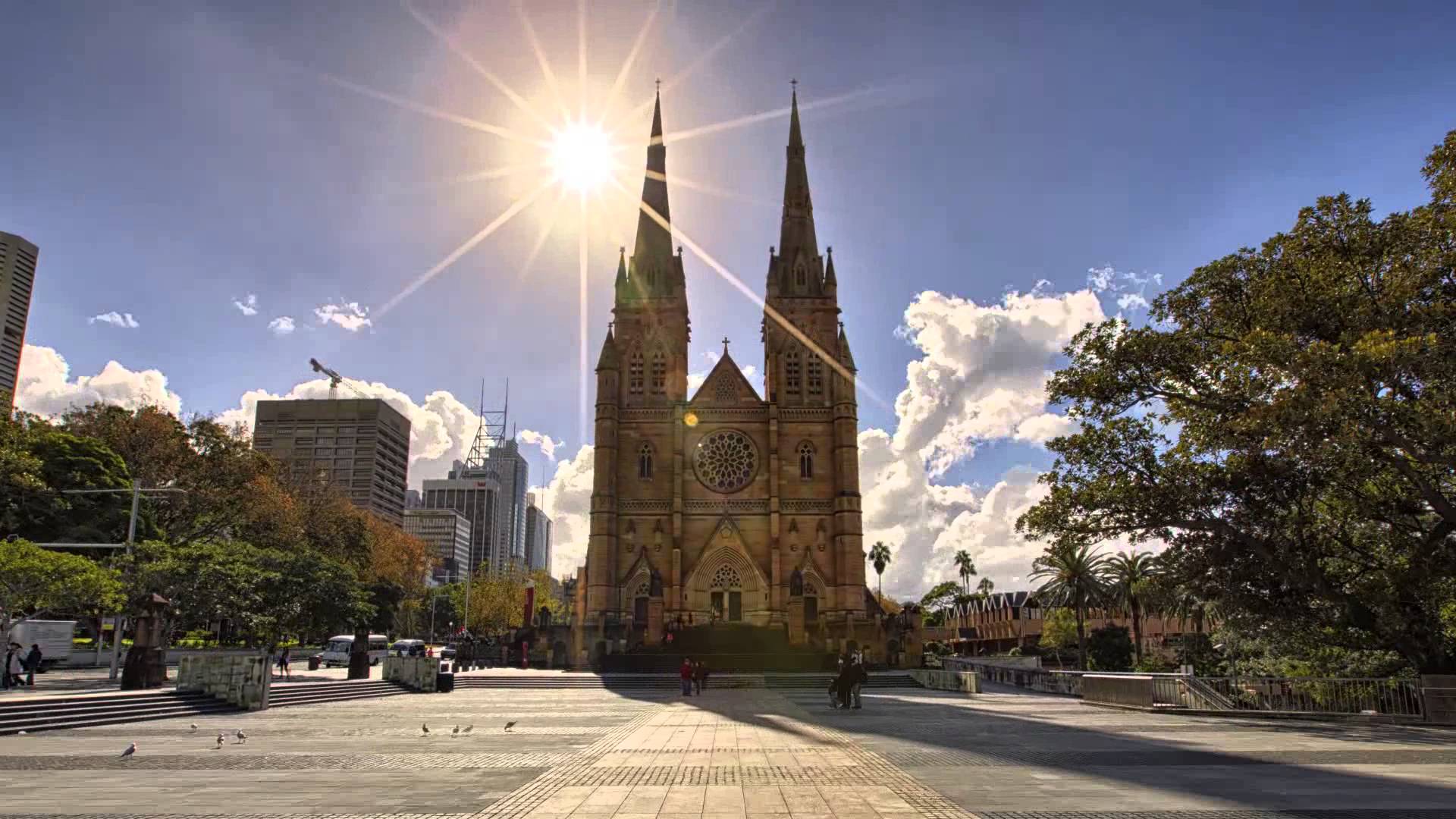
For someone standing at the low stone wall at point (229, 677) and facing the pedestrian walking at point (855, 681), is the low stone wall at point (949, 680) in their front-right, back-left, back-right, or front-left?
front-left

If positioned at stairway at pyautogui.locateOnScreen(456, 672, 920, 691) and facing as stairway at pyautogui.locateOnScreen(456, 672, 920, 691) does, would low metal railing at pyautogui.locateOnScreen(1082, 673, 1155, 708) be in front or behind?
in front

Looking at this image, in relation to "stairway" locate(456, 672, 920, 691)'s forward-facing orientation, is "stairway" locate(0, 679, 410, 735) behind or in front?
in front

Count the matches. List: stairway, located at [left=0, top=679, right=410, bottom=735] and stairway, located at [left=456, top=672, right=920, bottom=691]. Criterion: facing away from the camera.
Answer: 0

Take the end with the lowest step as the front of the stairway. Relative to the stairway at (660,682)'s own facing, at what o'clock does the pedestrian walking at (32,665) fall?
The pedestrian walking is roughly at 2 o'clock from the stairway.

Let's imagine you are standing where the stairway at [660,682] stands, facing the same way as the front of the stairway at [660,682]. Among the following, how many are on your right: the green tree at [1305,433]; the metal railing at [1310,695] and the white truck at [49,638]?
1

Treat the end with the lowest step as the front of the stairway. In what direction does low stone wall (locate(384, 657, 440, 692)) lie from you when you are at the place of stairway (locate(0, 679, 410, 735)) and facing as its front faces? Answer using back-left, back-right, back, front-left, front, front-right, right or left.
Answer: left

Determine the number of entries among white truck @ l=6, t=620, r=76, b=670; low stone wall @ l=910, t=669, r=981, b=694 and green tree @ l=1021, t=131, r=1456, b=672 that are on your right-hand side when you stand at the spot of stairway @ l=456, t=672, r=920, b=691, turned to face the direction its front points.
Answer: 1

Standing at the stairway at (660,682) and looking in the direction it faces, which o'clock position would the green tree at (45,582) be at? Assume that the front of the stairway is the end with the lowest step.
The green tree is roughly at 2 o'clock from the stairway.

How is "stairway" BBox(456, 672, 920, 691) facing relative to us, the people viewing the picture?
facing the viewer

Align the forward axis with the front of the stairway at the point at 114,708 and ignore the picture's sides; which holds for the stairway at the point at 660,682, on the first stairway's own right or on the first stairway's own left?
on the first stairway's own left

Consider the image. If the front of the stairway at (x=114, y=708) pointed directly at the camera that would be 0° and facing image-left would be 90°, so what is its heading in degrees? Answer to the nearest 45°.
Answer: approximately 315°

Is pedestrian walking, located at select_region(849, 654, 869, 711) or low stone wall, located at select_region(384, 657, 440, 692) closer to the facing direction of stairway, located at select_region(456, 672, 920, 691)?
the pedestrian walking

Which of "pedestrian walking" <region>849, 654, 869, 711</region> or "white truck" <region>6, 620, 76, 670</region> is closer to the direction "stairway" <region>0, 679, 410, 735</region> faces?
the pedestrian walking
